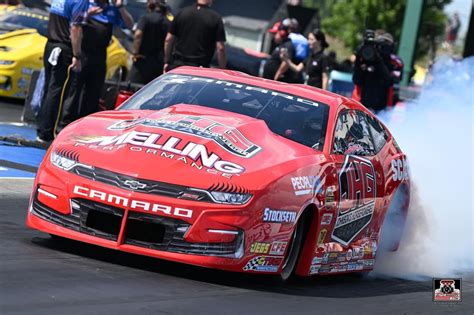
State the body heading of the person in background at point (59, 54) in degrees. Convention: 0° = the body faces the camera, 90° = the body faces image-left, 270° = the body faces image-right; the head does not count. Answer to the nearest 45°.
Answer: approximately 225°

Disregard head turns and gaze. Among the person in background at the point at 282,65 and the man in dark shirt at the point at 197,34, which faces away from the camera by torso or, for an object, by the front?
the man in dark shirt

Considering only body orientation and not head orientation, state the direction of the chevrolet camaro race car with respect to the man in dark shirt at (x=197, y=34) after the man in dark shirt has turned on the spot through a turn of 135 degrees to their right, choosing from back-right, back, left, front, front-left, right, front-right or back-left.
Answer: front-right
